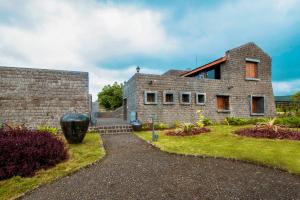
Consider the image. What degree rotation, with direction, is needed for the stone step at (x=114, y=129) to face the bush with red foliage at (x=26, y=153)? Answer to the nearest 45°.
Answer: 0° — it already faces it

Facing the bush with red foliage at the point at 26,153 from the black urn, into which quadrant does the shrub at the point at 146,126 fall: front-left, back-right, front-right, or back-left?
back-left

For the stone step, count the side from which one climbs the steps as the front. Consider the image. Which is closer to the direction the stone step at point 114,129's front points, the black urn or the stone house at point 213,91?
the black urn

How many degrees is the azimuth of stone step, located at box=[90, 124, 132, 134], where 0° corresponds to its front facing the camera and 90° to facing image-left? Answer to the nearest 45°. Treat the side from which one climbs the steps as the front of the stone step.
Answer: approximately 0°

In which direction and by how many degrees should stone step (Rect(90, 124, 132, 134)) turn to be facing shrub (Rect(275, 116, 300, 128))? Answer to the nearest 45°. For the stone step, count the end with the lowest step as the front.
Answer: approximately 90° to its left

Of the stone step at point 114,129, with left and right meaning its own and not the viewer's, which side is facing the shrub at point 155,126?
left

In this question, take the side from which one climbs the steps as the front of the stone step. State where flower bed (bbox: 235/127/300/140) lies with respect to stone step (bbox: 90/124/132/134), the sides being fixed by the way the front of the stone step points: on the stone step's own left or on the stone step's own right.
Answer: on the stone step's own left

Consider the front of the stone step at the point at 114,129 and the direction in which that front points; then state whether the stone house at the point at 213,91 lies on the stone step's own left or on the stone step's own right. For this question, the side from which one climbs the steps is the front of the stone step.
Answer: on the stone step's own left

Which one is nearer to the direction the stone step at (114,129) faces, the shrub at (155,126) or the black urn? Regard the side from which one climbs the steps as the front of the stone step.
the black urn

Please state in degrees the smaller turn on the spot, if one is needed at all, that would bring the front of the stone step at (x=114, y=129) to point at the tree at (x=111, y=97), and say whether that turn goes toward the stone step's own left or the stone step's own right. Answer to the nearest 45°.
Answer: approximately 180°
